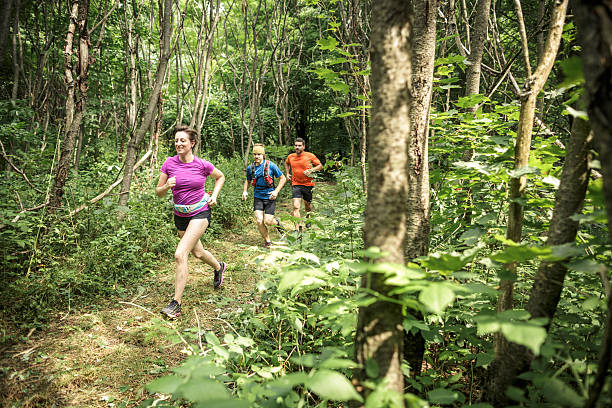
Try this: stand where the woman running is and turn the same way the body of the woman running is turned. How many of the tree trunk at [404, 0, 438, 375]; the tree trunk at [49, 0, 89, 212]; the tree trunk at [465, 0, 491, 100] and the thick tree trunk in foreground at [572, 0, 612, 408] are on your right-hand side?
1

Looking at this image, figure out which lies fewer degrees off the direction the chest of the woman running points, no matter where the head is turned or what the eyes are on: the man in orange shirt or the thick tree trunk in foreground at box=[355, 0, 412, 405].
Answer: the thick tree trunk in foreground

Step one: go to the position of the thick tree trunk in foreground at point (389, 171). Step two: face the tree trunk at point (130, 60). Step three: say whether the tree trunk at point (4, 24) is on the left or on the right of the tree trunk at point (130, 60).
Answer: left

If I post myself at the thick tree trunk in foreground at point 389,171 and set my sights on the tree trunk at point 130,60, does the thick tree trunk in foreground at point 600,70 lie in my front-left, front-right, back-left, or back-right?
back-right

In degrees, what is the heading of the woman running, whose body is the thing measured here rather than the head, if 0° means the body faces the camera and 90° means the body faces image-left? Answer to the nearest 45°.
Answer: approximately 45°

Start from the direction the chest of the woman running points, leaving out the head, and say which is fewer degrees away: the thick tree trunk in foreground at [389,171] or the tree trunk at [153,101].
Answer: the thick tree trunk in foreground

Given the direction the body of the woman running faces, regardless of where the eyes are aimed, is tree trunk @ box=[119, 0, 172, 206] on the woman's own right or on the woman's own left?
on the woman's own right

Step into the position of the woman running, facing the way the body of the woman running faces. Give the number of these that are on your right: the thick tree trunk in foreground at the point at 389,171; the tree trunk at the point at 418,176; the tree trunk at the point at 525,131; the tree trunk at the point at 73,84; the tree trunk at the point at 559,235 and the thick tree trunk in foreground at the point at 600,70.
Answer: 1

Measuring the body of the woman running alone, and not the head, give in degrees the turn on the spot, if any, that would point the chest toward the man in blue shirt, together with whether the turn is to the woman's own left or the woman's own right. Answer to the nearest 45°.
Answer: approximately 180°

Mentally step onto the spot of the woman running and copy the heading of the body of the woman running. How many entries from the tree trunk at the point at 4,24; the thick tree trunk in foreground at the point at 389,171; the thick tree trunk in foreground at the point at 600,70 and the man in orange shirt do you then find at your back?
1

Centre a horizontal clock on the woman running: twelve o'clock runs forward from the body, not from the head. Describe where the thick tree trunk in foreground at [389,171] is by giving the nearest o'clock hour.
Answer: The thick tree trunk in foreground is roughly at 10 o'clock from the woman running.

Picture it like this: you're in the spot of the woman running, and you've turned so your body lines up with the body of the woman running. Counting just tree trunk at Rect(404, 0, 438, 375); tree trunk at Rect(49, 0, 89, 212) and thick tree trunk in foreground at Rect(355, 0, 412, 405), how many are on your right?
1

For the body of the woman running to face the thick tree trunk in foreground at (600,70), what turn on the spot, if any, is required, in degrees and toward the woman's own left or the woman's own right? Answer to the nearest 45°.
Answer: approximately 45° to the woman's own left

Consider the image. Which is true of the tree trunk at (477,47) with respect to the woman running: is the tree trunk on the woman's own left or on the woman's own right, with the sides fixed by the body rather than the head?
on the woman's own left

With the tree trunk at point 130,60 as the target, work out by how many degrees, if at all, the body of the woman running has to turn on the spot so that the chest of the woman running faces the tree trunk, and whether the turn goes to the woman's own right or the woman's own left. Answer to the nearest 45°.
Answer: approximately 135° to the woman's own right

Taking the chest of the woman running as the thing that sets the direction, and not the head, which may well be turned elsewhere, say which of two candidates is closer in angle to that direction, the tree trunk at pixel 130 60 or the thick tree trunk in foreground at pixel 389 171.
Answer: the thick tree trunk in foreground
